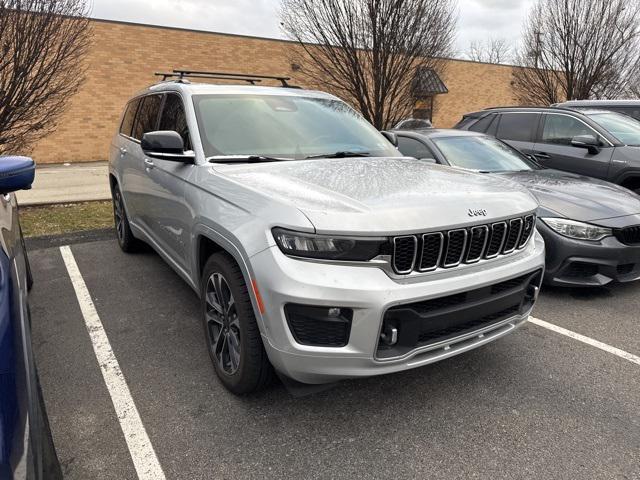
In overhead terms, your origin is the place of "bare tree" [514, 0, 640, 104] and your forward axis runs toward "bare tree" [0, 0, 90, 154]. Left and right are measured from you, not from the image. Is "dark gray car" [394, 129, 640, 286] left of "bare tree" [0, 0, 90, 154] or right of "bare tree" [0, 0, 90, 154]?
left

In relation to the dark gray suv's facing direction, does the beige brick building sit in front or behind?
behind

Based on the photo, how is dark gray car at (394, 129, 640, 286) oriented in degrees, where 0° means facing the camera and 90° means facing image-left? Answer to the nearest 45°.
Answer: approximately 315°

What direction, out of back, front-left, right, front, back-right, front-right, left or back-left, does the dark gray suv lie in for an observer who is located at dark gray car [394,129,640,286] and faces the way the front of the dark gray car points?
back-left

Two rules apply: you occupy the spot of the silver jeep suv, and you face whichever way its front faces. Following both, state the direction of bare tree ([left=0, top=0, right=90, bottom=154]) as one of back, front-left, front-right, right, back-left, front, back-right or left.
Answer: back

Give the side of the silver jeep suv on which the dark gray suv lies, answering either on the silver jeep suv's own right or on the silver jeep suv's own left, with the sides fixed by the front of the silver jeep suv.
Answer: on the silver jeep suv's own left

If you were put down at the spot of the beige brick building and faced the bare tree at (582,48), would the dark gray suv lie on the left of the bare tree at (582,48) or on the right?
right

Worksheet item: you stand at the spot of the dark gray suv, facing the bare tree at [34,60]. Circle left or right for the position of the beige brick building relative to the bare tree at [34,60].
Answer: right

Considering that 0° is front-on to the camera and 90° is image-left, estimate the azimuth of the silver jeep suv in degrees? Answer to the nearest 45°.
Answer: approximately 315°

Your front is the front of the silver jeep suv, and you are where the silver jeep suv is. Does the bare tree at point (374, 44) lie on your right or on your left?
on your left

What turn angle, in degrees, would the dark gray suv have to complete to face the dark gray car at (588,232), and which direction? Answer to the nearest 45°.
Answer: approximately 45° to its right

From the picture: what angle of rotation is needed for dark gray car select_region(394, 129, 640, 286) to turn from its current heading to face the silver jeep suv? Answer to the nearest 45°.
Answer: approximately 90° to its right
